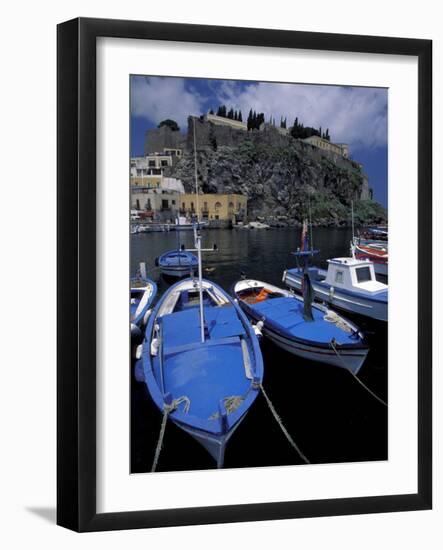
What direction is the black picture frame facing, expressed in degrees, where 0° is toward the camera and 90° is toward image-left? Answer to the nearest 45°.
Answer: approximately 315°
